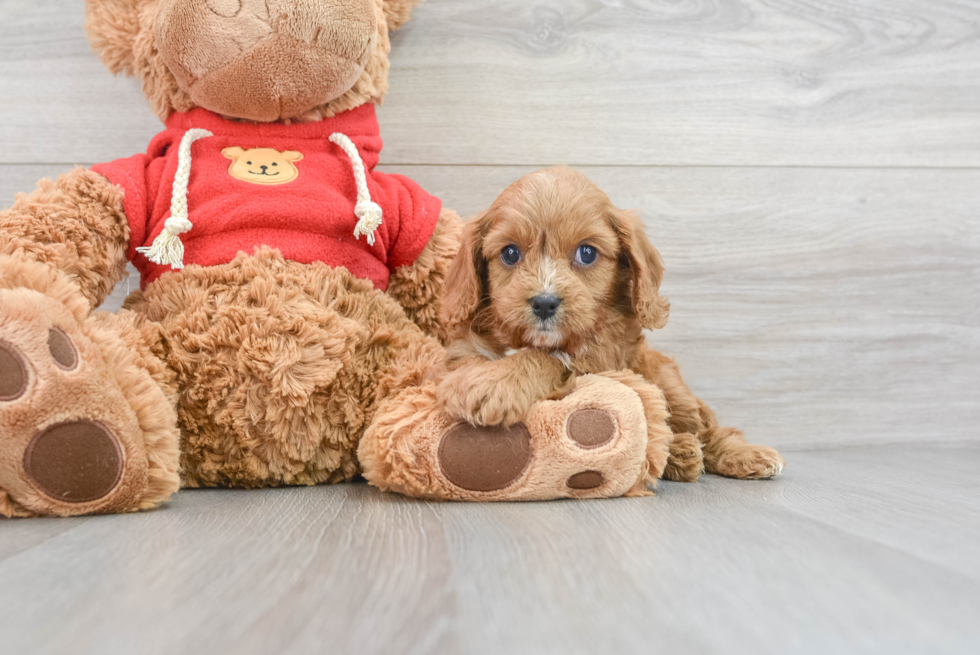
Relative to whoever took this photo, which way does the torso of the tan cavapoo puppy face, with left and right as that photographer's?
facing the viewer and to the left of the viewer

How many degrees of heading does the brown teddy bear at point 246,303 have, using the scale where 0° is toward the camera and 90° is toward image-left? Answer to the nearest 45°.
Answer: approximately 0°
